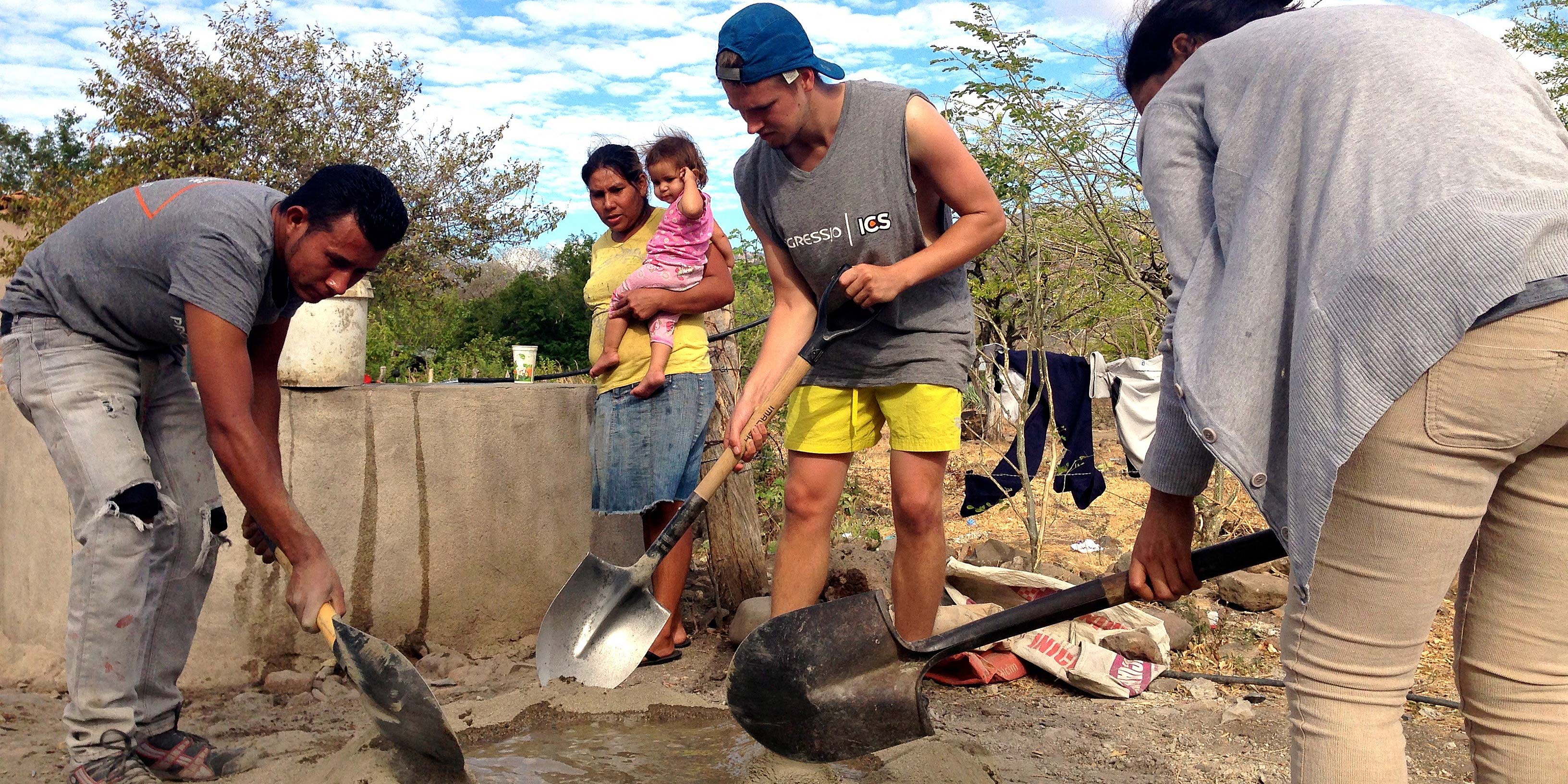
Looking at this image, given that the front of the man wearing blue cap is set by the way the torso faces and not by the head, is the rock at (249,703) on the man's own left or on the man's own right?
on the man's own right

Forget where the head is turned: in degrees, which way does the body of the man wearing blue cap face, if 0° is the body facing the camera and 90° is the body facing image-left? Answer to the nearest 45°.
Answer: approximately 0°

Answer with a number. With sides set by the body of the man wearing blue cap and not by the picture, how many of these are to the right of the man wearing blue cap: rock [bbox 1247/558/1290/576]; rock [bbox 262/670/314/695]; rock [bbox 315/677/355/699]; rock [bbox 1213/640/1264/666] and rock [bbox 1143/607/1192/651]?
2

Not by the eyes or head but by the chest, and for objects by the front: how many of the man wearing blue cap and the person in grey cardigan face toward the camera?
1

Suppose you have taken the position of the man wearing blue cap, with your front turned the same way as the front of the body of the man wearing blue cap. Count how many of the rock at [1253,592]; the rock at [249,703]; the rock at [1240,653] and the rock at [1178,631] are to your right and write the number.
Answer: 1

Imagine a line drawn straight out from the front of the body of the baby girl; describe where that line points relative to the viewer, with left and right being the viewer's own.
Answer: facing the viewer and to the left of the viewer

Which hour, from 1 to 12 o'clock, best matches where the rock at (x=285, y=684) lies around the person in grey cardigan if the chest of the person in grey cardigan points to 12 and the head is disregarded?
The rock is roughly at 11 o'clock from the person in grey cardigan.

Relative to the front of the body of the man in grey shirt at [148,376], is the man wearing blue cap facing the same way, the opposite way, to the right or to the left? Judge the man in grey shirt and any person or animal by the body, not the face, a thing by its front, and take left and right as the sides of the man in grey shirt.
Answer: to the right

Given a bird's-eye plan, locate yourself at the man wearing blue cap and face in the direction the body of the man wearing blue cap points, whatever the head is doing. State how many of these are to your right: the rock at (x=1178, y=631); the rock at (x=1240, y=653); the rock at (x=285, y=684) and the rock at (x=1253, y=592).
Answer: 1

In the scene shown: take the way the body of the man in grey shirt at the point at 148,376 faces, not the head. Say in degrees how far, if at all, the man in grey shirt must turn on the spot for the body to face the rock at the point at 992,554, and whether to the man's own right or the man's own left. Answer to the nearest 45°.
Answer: approximately 45° to the man's own left

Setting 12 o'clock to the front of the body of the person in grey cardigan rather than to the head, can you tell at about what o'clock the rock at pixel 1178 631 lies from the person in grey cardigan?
The rock is roughly at 1 o'clock from the person in grey cardigan.

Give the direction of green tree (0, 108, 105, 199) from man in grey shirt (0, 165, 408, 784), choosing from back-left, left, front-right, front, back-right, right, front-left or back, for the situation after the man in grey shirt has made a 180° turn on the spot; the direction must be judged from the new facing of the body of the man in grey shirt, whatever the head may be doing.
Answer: front-right

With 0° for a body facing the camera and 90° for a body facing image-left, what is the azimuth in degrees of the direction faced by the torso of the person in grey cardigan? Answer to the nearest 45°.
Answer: approximately 135°

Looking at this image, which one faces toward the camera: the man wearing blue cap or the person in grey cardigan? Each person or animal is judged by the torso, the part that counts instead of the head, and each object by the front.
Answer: the man wearing blue cap

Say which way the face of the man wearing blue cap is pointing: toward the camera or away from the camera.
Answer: toward the camera

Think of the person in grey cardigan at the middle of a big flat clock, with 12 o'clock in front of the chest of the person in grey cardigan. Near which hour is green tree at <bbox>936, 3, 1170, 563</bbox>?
The green tree is roughly at 1 o'clock from the person in grey cardigan.
